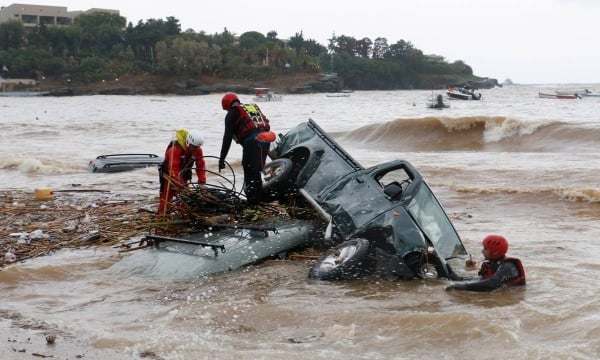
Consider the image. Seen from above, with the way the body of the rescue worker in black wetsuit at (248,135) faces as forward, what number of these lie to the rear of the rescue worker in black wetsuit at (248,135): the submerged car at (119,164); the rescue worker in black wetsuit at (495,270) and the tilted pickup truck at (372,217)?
2

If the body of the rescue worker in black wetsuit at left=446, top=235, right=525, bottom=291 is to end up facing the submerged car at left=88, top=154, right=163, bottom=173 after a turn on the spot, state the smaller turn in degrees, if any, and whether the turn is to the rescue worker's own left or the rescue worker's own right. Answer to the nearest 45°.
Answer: approximately 45° to the rescue worker's own right

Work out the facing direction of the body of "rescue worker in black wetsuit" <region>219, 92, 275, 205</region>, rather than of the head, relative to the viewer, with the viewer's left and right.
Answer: facing away from the viewer and to the left of the viewer

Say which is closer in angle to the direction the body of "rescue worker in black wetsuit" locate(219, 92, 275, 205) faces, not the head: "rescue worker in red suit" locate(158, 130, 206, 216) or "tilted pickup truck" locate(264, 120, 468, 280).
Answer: the rescue worker in red suit

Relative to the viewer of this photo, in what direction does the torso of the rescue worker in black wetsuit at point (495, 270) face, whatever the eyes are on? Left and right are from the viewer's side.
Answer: facing to the left of the viewer

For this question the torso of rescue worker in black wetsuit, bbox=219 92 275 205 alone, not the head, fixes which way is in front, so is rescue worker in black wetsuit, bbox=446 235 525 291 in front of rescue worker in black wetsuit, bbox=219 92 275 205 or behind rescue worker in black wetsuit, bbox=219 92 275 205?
behind

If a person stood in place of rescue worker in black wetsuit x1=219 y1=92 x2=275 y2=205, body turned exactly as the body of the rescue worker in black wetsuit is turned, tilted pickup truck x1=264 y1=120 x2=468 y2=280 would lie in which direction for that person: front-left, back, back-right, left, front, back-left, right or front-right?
back
